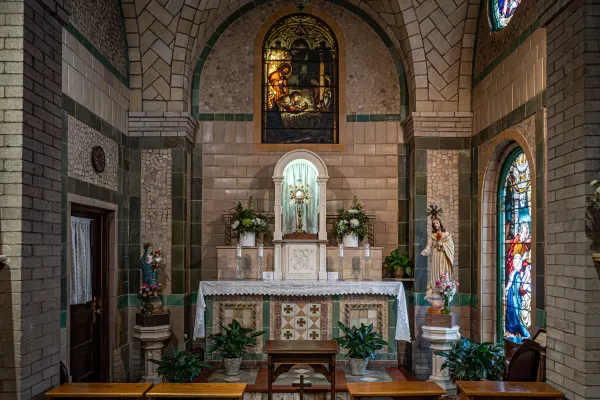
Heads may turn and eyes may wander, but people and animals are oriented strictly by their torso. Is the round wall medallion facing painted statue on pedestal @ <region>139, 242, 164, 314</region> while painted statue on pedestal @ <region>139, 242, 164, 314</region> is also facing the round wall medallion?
no

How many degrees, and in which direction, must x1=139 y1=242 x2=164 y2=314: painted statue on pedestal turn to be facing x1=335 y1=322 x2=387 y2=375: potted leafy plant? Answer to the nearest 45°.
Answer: approximately 45° to its left

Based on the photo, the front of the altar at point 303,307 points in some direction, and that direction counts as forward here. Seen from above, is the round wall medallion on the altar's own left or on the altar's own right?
on the altar's own right

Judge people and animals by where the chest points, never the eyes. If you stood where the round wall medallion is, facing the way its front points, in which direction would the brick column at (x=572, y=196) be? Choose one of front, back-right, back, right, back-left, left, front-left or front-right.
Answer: front

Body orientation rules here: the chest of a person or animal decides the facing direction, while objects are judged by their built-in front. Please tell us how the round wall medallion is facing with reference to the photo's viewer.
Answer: facing the viewer and to the right of the viewer

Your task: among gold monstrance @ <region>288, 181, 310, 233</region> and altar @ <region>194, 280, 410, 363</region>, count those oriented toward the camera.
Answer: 2

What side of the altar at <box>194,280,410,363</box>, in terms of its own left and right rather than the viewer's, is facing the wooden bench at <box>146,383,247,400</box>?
front

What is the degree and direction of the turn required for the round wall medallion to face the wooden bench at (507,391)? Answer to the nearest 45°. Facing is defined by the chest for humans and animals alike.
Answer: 0° — it already faces it

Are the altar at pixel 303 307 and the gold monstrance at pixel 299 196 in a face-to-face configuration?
no

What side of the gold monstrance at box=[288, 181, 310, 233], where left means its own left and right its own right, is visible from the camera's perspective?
front

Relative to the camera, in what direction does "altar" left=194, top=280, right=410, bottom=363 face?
facing the viewer

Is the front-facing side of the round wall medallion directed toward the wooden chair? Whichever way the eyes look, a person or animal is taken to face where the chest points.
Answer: yes

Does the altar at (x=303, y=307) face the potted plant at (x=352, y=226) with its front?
no

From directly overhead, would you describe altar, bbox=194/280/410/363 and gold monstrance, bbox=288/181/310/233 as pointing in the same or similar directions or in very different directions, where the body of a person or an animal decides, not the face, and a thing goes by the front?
same or similar directions

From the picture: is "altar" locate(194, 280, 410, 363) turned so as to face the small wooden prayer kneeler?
yes
